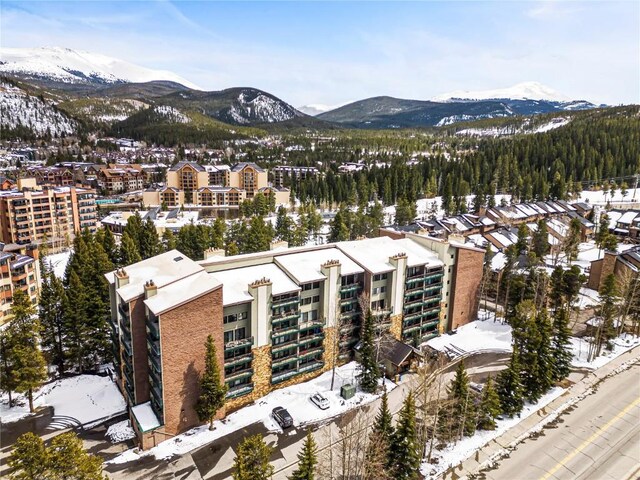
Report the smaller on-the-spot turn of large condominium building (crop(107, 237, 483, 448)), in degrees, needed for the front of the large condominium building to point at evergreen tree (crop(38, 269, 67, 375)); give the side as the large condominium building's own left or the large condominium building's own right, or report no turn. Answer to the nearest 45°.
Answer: approximately 135° to the large condominium building's own right

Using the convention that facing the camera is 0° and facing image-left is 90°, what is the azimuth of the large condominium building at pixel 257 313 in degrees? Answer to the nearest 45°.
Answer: approximately 315°

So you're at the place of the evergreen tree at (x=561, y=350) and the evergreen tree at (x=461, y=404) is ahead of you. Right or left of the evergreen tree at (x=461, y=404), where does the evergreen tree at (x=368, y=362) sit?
right

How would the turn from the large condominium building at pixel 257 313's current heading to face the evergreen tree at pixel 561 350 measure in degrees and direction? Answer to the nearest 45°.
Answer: approximately 45° to its left

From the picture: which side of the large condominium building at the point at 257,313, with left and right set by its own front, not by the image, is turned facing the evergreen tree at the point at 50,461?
right

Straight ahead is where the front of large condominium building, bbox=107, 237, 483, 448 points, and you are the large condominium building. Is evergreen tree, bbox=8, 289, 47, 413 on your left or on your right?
on your right

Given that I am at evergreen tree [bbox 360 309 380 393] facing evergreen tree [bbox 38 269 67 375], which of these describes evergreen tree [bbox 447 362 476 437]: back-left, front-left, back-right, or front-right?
back-left
